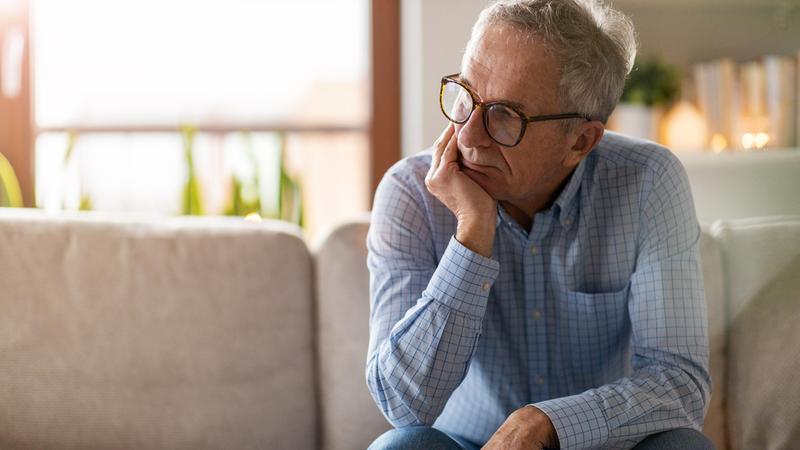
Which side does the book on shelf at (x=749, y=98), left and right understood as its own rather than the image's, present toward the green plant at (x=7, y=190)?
right

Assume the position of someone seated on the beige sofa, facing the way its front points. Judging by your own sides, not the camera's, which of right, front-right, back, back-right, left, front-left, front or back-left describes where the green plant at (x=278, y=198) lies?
back

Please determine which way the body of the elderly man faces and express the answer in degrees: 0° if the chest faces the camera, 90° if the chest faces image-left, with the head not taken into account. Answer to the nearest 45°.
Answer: approximately 0°

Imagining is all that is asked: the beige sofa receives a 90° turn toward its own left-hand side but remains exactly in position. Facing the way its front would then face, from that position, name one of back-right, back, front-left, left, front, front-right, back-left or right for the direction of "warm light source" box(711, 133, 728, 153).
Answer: front-left

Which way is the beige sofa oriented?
toward the camera

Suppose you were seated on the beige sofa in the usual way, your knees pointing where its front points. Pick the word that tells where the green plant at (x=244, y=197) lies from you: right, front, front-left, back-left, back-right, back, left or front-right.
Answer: back

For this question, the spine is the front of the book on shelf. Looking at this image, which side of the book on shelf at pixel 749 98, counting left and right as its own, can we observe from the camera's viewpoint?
front

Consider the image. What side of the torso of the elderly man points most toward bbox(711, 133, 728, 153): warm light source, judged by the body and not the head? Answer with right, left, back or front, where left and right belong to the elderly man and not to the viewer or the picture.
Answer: back

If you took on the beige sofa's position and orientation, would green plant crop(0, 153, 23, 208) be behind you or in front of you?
behind

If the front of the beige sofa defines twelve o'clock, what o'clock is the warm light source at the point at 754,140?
The warm light source is roughly at 8 o'clock from the beige sofa.

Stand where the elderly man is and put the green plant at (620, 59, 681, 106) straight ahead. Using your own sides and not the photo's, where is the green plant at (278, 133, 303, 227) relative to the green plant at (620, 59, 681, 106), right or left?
left
